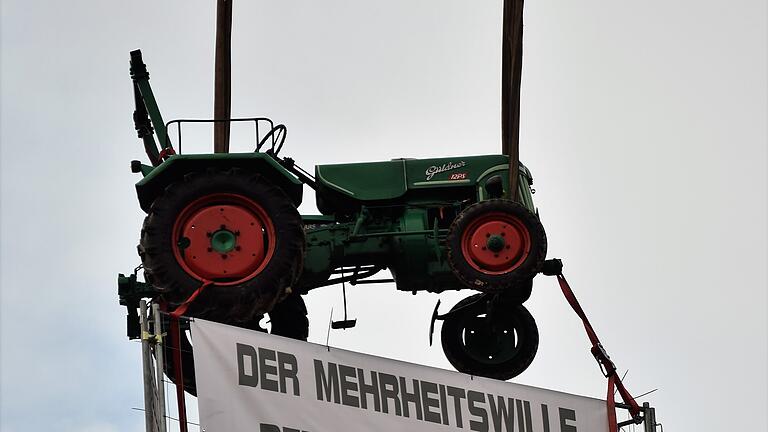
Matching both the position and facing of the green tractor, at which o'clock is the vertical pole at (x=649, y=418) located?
The vertical pole is roughly at 12 o'clock from the green tractor.

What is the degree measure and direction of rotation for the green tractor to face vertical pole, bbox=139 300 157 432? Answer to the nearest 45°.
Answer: approximately 135° to its right

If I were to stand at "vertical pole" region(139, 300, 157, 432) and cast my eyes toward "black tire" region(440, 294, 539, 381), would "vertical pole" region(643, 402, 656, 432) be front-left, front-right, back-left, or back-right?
front-right

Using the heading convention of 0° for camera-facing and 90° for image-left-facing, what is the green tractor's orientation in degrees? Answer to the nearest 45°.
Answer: approximately 270°

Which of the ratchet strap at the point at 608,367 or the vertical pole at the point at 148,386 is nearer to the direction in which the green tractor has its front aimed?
the ratchet strap

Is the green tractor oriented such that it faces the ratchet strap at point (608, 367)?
yes
